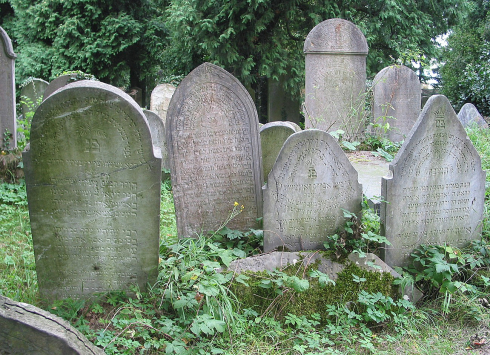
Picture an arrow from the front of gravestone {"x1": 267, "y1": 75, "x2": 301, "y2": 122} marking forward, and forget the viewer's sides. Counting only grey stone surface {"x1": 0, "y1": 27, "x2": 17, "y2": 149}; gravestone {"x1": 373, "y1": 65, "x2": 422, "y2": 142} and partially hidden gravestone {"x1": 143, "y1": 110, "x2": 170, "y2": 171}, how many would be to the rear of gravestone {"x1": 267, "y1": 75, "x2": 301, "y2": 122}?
0

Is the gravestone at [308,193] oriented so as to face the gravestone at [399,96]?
no

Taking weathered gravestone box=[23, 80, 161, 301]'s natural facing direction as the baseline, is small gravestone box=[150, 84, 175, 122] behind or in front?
behind

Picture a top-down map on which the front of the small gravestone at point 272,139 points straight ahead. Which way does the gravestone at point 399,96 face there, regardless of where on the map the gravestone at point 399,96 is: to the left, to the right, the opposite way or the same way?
the same way

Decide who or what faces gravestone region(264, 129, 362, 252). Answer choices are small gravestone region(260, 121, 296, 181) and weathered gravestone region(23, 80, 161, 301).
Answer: the small gravestone

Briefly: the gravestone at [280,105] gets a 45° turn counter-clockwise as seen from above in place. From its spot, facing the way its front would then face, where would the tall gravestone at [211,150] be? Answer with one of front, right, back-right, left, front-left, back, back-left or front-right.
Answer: front-right

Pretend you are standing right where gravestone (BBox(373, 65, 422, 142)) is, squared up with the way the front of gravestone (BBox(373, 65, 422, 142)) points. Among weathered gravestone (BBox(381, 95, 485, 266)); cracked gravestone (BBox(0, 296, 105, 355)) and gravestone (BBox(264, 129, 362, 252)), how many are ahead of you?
3

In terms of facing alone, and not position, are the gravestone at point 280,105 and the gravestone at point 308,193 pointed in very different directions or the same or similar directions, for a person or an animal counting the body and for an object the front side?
same or similar directions

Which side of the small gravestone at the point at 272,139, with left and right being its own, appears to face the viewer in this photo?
front

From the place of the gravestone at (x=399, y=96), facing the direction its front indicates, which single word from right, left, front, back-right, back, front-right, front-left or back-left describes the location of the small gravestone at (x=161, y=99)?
right

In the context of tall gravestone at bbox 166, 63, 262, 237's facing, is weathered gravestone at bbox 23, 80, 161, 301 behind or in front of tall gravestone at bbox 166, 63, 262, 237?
in front

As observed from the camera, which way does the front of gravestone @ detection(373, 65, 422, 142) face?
facing the viewer

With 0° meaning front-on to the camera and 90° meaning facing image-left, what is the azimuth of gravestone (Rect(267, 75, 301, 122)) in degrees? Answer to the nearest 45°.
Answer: approximately 0°

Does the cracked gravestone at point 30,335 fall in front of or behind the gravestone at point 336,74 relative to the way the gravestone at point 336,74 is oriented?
in front

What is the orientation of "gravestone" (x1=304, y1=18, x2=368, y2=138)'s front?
toward the camera

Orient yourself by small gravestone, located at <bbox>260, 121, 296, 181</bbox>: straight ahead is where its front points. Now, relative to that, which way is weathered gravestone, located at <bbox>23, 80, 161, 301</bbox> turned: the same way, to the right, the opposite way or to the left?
the same way

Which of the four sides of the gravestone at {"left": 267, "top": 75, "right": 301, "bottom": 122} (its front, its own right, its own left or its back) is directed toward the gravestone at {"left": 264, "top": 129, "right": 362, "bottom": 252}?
front

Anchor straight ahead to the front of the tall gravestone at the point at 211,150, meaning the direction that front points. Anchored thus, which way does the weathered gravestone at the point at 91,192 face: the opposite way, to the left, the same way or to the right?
the same way

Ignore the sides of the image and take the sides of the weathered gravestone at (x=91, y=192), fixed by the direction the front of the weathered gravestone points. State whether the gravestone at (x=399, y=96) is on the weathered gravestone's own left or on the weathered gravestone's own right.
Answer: on the weathered gravestone's own left
